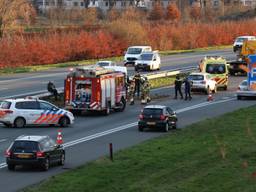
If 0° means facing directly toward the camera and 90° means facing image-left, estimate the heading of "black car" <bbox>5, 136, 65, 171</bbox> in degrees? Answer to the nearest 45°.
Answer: approximately 225°

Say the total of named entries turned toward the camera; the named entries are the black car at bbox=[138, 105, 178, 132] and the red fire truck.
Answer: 0

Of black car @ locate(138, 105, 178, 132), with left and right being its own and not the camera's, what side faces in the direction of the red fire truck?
left

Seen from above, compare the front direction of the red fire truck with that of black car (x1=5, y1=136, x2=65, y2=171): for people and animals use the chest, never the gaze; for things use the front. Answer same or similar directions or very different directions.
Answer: same or similar directions

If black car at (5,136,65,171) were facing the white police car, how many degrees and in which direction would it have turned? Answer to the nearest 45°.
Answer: approximately 45° to its left
